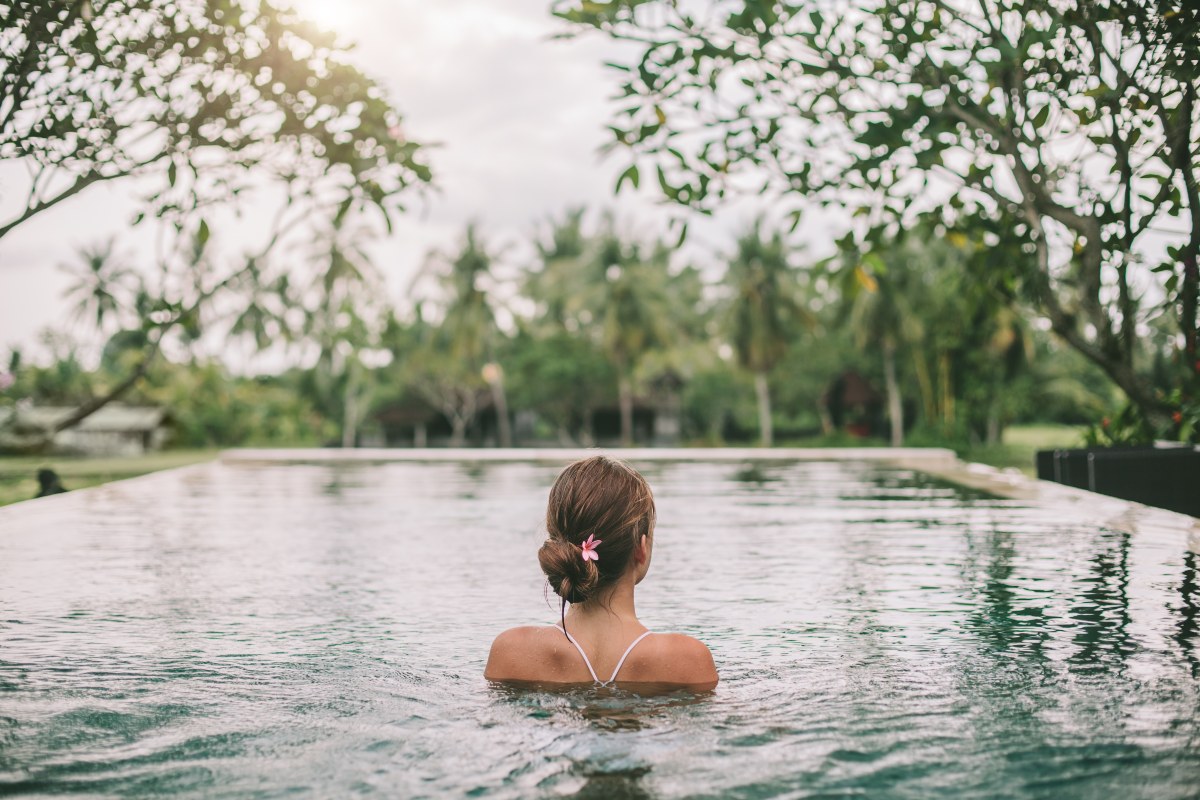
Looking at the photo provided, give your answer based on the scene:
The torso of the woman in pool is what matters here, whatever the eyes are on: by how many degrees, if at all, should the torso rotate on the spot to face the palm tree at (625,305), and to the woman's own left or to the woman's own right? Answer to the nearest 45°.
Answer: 0° — they already face it

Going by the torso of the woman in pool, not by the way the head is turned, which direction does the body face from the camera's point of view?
away from the camera

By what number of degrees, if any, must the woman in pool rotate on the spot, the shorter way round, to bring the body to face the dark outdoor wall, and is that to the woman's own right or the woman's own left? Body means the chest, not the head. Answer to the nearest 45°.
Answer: approximately 45° to the woman's own right

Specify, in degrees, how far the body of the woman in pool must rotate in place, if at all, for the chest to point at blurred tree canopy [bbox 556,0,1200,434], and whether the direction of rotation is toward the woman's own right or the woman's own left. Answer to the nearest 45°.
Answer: approximately 45° to the woman's own right
